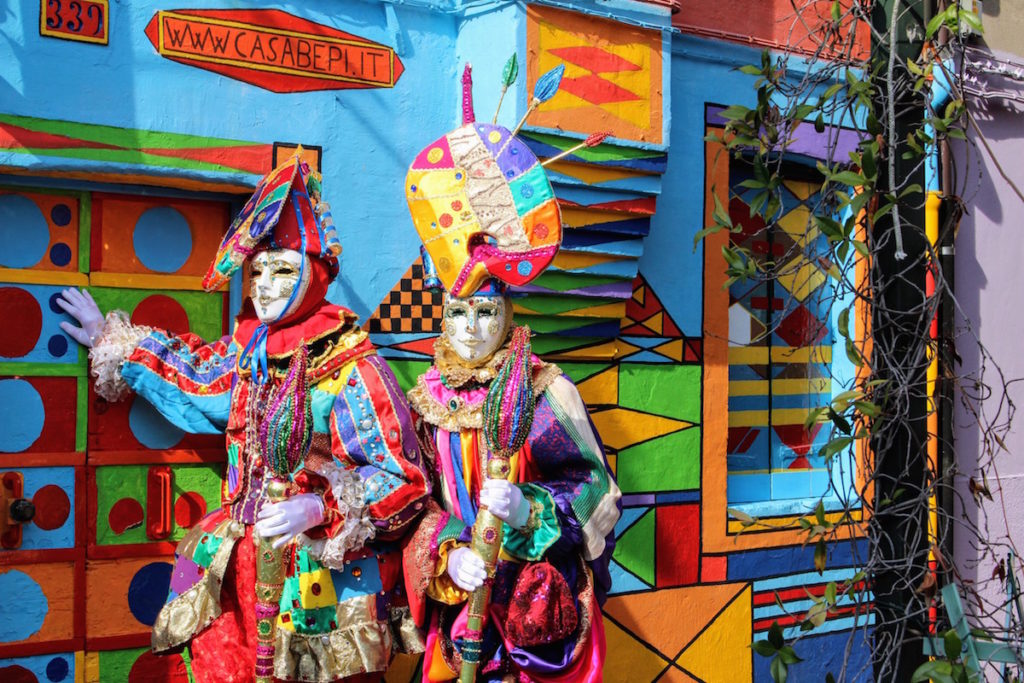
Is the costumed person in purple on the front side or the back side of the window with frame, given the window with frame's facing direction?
on the front side

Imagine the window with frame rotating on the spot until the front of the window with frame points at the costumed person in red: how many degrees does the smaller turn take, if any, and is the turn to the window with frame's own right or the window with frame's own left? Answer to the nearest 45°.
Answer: approximately 45° to the window with frame's own right

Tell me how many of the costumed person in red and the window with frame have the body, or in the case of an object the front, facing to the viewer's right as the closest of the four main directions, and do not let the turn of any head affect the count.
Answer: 0

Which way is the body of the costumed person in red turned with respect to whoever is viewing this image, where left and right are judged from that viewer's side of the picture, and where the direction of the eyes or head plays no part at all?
facing the viewer and to the left of the viewer

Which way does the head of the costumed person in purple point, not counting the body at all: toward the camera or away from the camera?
toward the camera

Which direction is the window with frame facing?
toward the camera

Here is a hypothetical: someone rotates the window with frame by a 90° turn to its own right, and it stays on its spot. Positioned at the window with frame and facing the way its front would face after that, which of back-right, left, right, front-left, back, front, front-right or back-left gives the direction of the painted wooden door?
front-left

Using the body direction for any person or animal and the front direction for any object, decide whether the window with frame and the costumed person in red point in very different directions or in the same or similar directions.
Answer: same or similar directions
